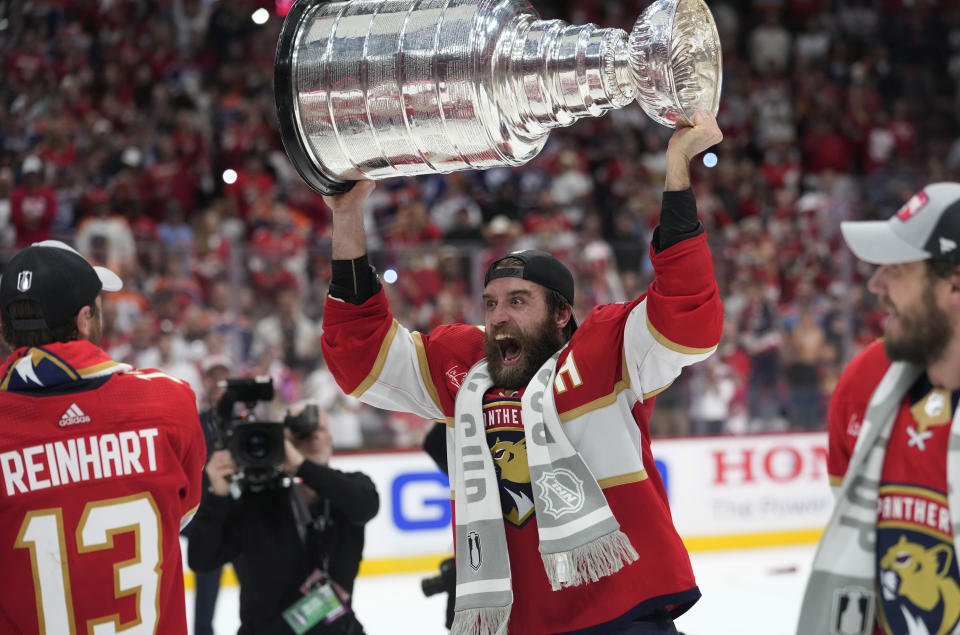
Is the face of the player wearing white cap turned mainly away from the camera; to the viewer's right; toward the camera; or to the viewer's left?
to the viewer's left

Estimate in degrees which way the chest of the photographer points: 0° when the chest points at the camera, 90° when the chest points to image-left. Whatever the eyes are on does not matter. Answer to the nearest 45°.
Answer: approximately 0°

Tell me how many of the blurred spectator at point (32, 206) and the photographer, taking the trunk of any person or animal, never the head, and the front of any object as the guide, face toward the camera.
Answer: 2

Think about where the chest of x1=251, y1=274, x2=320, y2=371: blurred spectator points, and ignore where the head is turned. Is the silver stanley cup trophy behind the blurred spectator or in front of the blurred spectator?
in front

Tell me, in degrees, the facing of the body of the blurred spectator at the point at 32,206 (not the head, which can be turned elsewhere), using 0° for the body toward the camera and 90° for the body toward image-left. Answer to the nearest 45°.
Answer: approximately 0°

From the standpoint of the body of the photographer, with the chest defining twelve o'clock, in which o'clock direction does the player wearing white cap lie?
The player wearing white cap is roughly at 11 o'clock from the photographer.

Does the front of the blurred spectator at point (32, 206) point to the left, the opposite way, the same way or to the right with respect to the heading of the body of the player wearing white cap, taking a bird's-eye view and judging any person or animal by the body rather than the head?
to the left

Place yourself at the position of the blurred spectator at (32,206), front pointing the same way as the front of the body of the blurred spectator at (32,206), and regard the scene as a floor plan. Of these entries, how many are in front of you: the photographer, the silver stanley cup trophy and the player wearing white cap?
3

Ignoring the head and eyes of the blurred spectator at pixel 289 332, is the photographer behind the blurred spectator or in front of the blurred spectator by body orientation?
in front

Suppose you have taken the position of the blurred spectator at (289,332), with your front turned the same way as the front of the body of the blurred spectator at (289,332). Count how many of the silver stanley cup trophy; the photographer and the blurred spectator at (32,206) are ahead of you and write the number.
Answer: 2

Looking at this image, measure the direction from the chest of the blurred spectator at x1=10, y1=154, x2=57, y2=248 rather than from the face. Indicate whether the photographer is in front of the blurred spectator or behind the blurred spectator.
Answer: in front
